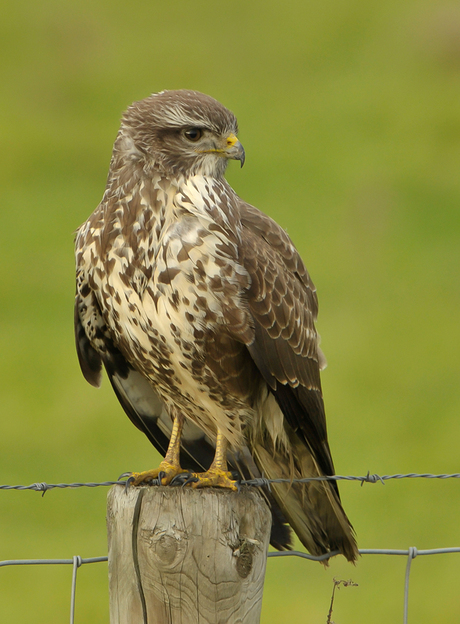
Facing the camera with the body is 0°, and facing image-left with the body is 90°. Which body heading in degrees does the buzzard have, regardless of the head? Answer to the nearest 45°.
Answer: approximately 45°
